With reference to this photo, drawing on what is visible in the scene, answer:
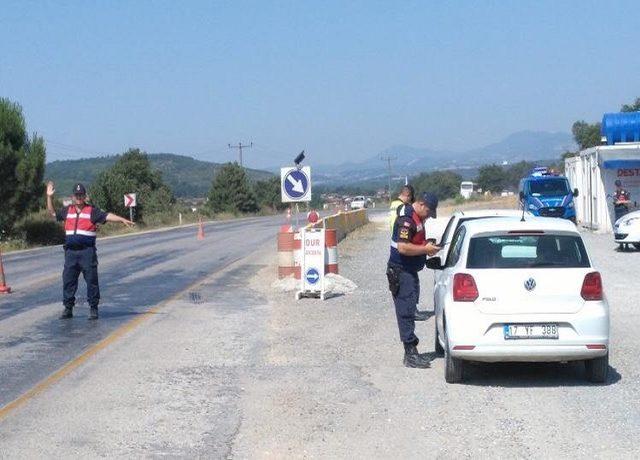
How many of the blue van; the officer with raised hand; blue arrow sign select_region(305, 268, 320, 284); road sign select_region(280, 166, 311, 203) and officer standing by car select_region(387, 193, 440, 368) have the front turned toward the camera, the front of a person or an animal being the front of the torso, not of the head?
4

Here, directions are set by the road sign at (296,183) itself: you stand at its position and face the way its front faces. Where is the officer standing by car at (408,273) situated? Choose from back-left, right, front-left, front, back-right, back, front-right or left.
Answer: front

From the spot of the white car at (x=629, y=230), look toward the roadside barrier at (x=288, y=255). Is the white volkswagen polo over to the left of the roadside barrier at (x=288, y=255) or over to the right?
left

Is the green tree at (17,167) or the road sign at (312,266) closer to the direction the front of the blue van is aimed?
the road sign

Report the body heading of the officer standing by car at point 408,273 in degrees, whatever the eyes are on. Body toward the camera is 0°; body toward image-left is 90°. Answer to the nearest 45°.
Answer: approximately 270°

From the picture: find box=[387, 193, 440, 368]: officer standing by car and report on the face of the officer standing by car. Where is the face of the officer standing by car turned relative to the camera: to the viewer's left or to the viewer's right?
to the viewer's right

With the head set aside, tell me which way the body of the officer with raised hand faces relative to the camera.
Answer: toward the camera

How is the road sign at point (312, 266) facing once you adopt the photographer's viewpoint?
facing the viewer

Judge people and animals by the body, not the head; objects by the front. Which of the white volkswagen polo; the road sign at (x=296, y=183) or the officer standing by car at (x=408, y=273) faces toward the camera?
the road sign

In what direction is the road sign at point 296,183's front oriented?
toward the camera

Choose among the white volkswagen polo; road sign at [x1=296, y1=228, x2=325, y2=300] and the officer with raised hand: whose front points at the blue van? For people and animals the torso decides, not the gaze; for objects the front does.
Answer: the white volkswagen polo

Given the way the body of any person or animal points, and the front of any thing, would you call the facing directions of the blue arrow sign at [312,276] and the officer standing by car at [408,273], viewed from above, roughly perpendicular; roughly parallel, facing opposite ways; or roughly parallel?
roughly perpendicular
